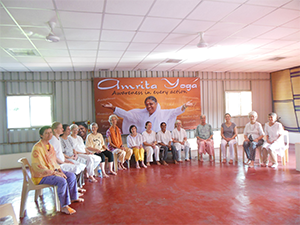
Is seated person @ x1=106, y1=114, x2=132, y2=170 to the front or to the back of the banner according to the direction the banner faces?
to the front

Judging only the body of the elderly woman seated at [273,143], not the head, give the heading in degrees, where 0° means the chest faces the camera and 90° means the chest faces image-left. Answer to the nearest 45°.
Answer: approximately 45°

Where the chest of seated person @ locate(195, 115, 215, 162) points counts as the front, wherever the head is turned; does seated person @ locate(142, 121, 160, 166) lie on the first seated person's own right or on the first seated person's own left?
on the first seated person's own right

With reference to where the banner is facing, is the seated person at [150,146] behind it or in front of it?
in front

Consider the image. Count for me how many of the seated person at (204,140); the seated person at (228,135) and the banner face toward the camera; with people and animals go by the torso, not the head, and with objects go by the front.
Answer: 3

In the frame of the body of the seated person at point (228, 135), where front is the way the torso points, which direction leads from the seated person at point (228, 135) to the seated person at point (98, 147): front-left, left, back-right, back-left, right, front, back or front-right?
front-right

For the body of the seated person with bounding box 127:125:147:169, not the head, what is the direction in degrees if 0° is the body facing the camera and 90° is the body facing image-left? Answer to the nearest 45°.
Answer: approximately 315°

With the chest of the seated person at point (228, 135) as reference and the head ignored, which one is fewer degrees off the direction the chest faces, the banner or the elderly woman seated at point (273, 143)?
the elderly woman seated

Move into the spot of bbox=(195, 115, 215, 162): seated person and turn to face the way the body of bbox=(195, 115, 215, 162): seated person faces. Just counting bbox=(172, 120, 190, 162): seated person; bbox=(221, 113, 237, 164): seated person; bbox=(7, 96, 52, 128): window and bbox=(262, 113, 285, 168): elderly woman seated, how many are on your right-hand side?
2

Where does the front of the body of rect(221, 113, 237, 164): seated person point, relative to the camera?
toward the camera

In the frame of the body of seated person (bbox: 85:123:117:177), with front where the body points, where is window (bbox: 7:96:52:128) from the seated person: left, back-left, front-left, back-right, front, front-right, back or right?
back

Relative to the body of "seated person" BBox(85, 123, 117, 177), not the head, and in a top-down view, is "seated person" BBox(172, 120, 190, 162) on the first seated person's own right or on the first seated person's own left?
on the first seated person's own left

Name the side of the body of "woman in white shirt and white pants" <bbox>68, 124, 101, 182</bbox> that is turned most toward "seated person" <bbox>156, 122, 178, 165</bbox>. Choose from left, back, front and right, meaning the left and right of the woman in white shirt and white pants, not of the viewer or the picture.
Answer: left

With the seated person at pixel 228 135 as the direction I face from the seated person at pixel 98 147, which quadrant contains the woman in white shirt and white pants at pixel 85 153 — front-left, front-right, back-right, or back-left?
back-right
